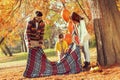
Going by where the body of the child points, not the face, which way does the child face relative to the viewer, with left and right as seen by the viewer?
facing the viewer

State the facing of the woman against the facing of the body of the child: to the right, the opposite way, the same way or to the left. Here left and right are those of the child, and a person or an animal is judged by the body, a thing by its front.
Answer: to the right

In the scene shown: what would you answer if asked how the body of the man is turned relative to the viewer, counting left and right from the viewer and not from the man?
facing the viewer and to the right of the viewer

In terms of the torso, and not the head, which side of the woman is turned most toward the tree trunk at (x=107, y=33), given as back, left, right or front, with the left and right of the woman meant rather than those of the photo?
back

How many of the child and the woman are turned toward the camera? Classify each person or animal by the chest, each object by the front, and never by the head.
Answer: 1

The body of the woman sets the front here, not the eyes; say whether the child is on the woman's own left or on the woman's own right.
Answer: on the woman's own right

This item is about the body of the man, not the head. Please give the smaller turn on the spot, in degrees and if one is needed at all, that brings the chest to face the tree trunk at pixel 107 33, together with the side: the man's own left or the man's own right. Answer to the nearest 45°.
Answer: approximately 45° to the man's own left

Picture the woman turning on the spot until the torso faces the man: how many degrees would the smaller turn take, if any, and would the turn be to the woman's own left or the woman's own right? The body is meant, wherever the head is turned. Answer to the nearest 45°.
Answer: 0° — they already face them

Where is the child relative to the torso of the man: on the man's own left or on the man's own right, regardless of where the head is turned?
on the man's own left

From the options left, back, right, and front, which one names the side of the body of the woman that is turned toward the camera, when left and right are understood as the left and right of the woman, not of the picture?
left

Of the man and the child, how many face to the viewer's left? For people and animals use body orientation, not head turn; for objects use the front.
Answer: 0
